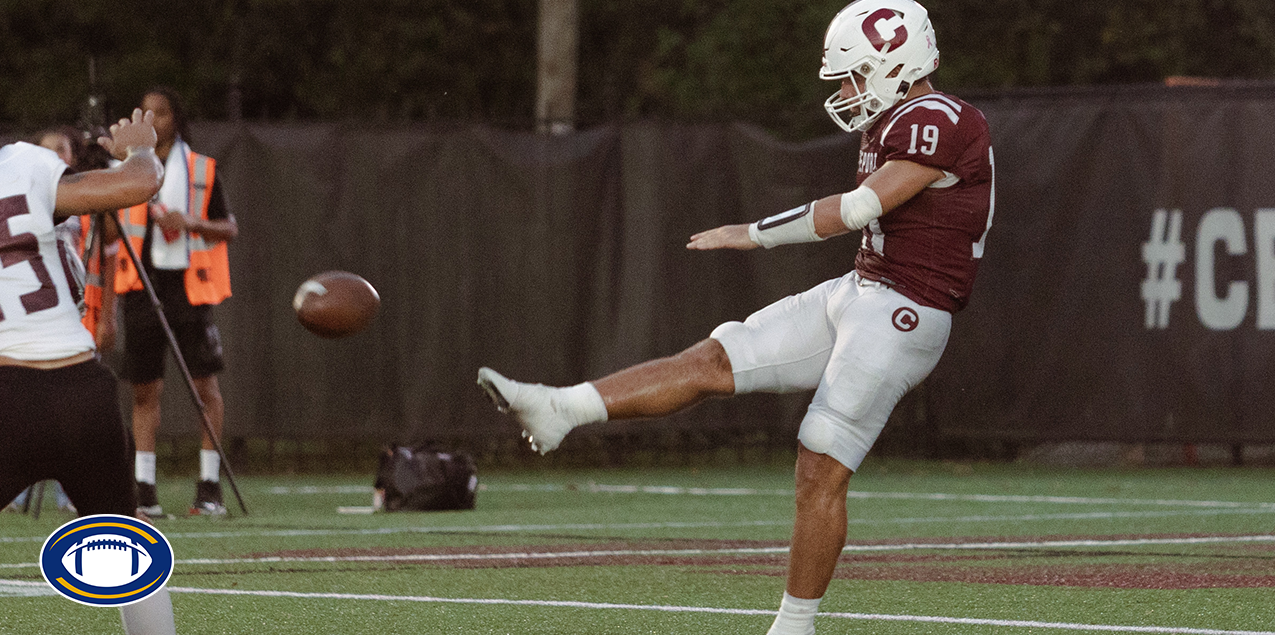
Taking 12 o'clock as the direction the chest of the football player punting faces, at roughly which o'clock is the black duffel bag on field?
The black duffel bag on field is roughly at 2 o'clock from the football player punting.

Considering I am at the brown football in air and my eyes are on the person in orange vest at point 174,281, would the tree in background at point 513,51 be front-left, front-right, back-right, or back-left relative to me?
front-right

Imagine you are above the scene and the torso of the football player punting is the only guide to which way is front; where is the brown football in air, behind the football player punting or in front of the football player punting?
in front

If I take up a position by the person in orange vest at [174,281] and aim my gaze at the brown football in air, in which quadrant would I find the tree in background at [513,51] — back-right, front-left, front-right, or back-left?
back-left

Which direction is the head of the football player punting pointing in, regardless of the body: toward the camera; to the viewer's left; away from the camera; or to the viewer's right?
to the viewer's left

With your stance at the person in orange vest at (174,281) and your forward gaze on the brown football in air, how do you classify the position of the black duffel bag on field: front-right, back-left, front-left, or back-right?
front-left

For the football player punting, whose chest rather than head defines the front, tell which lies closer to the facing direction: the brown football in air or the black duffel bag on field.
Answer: the brown football in air

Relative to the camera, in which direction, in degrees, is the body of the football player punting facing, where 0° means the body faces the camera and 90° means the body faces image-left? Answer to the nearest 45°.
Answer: approximately 90°

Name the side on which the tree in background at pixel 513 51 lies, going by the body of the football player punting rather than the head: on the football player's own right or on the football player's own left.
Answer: on the football player's own right

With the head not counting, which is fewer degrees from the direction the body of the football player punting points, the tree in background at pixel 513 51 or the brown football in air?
the brown football in air
